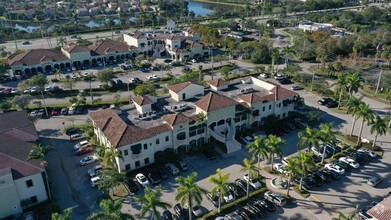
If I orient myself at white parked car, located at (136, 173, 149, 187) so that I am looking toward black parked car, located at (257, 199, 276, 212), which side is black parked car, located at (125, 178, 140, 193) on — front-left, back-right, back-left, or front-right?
back-right

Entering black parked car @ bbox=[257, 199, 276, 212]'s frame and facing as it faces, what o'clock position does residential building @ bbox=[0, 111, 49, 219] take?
The residential building is roughly at 10 o'clock from the black parked car.

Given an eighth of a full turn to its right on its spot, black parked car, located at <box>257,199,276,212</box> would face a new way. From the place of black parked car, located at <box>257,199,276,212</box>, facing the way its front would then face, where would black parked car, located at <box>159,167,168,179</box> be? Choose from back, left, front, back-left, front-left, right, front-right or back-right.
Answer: left

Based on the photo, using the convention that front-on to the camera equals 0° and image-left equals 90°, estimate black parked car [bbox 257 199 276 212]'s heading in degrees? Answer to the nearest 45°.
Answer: approximately 135°

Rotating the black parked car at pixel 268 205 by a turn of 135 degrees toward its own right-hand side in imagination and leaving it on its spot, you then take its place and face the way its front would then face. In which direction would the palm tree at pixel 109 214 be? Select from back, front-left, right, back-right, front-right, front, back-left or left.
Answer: back-right

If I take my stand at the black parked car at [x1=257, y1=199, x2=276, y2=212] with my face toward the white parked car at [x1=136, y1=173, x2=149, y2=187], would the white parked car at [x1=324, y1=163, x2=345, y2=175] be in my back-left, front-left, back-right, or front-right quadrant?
back-right

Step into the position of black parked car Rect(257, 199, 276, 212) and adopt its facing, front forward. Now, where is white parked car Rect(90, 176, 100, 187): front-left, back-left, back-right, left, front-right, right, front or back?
front-left

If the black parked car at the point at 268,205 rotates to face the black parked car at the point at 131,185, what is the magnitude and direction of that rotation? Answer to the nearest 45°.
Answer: approximately 45° to its left

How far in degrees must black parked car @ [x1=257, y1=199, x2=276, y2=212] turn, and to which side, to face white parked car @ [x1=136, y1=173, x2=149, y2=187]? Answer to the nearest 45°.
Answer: approximately 45° to its left

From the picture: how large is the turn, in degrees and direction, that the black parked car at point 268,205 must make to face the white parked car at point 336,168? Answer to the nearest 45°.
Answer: approximately 90° to its right
